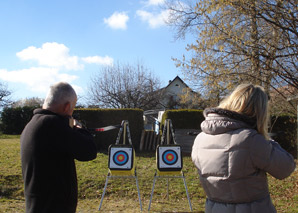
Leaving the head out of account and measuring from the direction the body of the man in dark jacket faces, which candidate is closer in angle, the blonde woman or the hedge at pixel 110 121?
the hedge

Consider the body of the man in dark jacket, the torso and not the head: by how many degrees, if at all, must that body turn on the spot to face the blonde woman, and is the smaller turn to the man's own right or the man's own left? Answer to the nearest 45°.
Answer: approximately 90° to the man's own right

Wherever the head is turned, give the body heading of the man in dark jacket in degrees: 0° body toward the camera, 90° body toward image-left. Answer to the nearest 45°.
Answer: approximately 225°

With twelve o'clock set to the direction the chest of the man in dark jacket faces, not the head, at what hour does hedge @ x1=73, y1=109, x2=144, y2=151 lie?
The hedge is roughly at 11 o'clock from the man in dark jacket.

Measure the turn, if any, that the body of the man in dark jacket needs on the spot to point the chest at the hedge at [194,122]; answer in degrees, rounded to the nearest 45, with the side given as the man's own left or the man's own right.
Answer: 0° — they already face it

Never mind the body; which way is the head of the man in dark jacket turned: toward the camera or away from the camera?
away from the camera

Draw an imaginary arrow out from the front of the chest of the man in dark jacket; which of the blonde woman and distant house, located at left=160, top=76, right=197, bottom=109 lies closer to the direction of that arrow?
the distant house

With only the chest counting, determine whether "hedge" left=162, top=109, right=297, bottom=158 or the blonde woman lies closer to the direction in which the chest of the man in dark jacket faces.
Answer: the hedge
